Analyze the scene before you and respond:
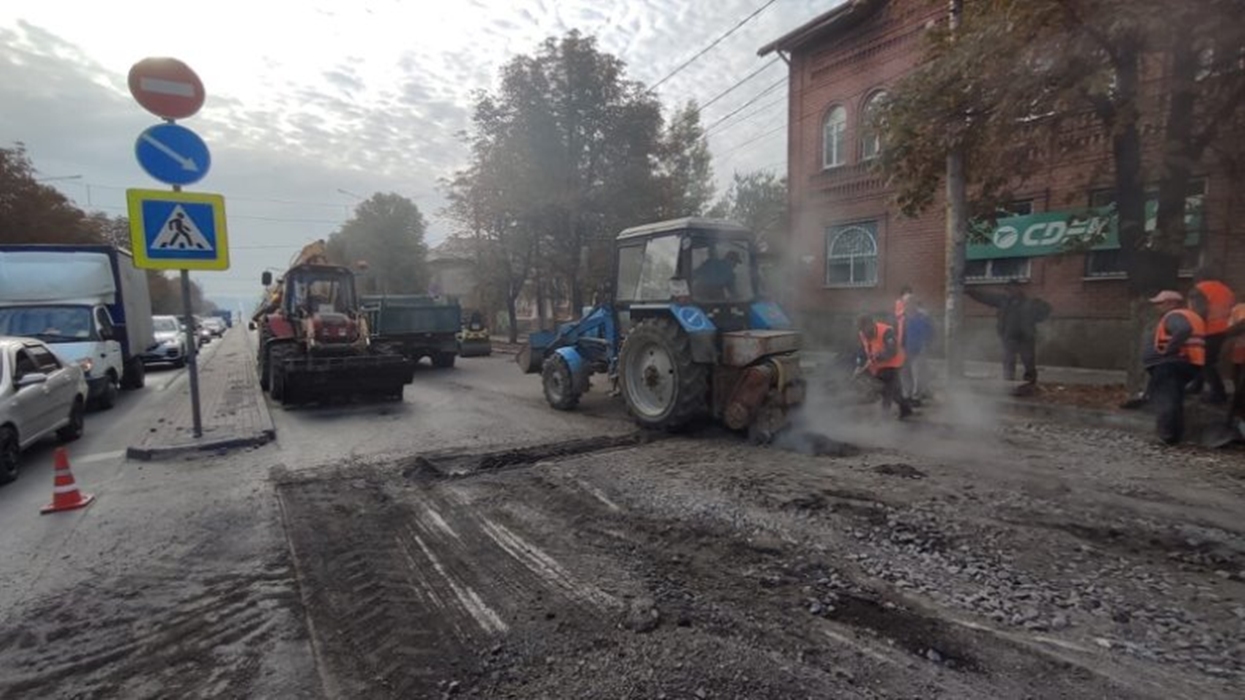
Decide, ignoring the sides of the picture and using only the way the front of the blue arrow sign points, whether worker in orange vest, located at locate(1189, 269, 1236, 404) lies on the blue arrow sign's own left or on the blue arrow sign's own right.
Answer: on the blue arrow sign's own left

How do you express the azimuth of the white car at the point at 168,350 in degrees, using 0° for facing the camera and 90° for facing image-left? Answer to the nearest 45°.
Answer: approximately 45°

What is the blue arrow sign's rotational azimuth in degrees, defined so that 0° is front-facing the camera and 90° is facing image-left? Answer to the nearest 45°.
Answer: approximately 0°

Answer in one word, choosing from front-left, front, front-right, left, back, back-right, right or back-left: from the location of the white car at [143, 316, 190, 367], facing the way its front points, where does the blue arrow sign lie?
front-left

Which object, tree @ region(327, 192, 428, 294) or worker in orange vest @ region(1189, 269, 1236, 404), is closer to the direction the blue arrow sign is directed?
the worker in orange vest

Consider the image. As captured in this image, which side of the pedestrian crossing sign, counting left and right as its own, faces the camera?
front

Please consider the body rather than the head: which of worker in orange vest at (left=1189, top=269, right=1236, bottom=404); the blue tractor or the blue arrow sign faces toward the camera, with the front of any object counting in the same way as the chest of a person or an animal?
the blue arrow sign

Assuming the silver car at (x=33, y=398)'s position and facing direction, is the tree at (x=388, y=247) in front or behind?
behind
